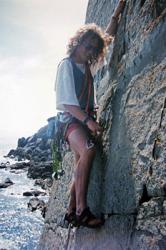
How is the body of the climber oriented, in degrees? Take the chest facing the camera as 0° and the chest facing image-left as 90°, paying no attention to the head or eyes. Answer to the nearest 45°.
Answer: approximately 315°
